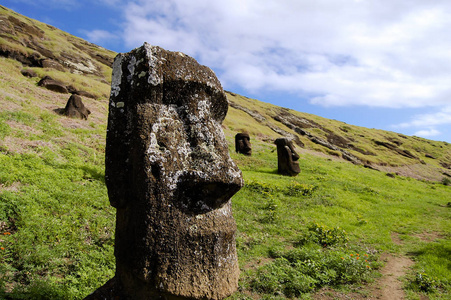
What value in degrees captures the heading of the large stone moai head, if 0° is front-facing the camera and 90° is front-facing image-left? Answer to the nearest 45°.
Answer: approximately 315°

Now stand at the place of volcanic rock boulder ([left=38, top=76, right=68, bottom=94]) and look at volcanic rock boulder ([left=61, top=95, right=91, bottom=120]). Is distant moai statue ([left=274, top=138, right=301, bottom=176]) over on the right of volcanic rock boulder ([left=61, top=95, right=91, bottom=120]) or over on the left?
left

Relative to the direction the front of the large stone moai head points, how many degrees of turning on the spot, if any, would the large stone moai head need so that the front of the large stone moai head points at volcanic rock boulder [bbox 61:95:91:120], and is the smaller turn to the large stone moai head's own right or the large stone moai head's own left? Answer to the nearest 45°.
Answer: approximately 135° to the large stone moai head's own left

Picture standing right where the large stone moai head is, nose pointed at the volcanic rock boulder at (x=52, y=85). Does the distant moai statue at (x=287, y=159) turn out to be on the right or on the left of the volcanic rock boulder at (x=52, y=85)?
right

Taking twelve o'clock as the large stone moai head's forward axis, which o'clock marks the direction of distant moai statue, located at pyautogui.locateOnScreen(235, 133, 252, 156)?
The distant moai statue is roughly at 8 o'clock from the large stone moai head.

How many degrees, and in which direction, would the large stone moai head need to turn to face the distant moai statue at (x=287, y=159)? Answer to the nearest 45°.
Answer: approximately 90° to its left

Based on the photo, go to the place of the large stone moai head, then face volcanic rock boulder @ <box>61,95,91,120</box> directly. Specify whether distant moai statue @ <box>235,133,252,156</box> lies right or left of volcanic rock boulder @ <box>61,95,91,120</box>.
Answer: right

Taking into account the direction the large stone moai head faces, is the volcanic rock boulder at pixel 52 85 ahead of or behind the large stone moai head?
behind
